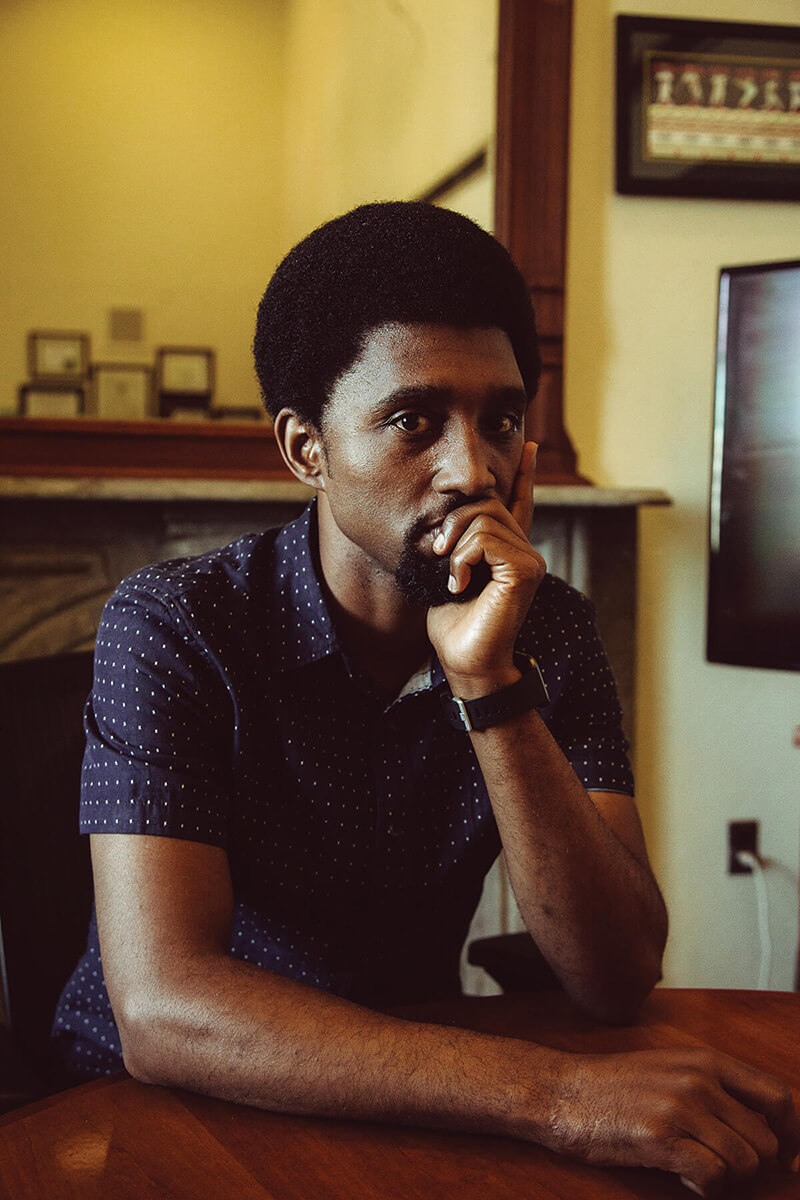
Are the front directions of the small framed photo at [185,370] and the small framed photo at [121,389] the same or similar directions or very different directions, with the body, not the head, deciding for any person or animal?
same or similar directions

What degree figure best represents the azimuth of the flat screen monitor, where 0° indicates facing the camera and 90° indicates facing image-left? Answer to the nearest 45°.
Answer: approximately 45°

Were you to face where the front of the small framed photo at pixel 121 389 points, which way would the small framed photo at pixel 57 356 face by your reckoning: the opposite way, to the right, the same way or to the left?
the same way

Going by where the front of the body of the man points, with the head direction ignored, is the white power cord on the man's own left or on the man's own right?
on the man's own left

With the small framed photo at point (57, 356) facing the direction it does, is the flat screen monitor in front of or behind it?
in front

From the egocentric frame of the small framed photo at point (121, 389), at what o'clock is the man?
The man is roughly at 12 o'clock from the small framed photo.

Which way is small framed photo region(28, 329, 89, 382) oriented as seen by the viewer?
toward the camera

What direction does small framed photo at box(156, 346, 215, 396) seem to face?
toward the camera

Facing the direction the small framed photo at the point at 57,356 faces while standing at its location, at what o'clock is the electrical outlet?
The electrical outlet is roughly at 11 o'clock from the small framed photo.

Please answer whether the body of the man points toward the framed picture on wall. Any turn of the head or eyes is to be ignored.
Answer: no
